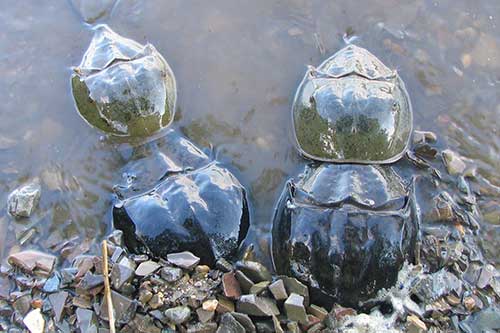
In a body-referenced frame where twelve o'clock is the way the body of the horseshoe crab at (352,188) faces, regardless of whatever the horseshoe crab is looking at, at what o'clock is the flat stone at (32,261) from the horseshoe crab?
The flat stone is roughly at 2 o'clock from the horseshoe crab.

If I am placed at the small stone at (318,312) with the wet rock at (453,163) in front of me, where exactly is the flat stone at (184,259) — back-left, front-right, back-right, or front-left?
back-left

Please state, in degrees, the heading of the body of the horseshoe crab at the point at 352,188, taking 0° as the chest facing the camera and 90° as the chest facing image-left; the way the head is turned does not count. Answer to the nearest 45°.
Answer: approximately 0°

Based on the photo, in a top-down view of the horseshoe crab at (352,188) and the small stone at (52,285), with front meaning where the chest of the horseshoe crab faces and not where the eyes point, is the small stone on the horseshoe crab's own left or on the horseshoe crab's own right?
on the horseshoe crab's own right

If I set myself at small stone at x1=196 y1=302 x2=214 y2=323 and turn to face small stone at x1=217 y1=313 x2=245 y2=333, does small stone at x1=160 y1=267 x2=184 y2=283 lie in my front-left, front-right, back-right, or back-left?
back-left

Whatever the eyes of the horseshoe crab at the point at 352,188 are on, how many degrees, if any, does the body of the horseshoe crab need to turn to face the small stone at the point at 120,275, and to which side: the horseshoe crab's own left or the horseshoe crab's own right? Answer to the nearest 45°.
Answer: approximately 45° to the horseshoe crab's own right

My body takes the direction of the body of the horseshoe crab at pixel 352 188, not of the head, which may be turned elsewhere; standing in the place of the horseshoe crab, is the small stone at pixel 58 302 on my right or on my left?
on my right
